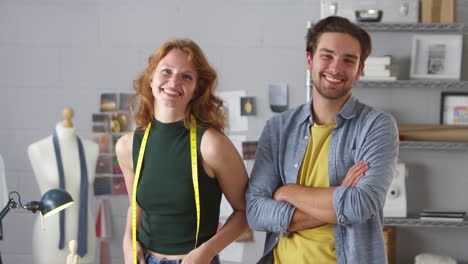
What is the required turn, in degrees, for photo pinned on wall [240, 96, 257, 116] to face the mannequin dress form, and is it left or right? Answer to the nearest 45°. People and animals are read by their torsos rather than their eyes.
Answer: approximately 45° to its right

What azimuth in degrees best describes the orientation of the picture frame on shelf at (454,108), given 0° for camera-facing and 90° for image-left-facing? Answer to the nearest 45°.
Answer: approximately 0°

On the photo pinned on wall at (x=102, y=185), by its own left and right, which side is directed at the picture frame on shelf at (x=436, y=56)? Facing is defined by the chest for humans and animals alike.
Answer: left

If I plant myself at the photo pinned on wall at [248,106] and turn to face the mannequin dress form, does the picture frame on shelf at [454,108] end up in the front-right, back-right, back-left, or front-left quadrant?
back-left

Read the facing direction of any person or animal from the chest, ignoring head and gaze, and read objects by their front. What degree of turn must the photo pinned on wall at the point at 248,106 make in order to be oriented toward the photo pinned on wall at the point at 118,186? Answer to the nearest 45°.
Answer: approximately 90° to its right

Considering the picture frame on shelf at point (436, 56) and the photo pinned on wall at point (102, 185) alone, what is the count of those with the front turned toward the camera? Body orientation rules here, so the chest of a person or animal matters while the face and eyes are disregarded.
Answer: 2

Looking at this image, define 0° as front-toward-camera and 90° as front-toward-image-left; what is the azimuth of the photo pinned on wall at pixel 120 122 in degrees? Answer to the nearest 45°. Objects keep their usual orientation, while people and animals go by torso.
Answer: approximately 0°

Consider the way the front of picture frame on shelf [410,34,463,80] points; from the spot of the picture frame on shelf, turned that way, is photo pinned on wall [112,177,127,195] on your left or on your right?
on your right

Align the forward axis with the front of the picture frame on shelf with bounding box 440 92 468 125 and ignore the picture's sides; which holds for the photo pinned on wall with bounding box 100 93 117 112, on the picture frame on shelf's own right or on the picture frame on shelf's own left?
on the picture frame on shelf's own right
